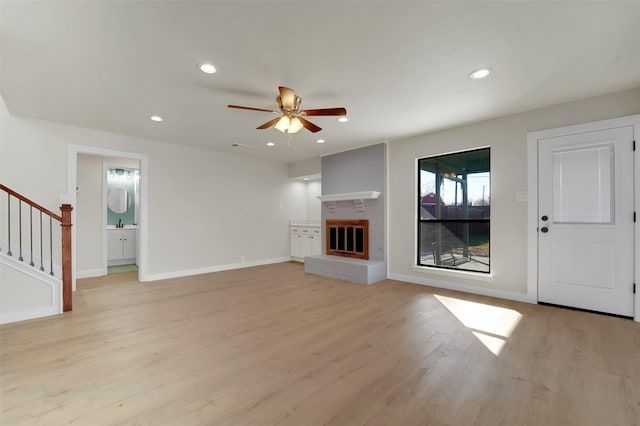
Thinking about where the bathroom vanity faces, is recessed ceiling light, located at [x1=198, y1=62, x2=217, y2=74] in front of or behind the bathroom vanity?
in front

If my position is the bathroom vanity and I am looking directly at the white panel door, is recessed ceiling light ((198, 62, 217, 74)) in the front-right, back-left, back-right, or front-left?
front-right

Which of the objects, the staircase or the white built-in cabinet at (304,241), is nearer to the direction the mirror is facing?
the staircase

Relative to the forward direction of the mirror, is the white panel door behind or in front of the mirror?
in front

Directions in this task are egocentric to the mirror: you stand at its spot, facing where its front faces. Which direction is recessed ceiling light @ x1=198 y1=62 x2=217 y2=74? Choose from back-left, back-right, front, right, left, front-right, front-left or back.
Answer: front

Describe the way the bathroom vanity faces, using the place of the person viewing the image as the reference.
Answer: facing the viewer

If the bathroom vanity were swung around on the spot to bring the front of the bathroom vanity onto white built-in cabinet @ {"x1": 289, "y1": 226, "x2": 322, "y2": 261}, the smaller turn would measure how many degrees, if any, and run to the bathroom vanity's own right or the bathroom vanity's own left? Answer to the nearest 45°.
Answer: approximately 45° to the bathroom vanity's own left

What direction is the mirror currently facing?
toward the camera

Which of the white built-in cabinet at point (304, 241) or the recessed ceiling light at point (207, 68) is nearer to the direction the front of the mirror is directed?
the recessed ceiling light

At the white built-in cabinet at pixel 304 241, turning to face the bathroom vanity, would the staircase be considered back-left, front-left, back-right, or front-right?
front-left

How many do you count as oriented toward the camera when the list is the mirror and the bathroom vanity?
2

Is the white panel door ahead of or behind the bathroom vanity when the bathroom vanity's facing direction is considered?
ahead
